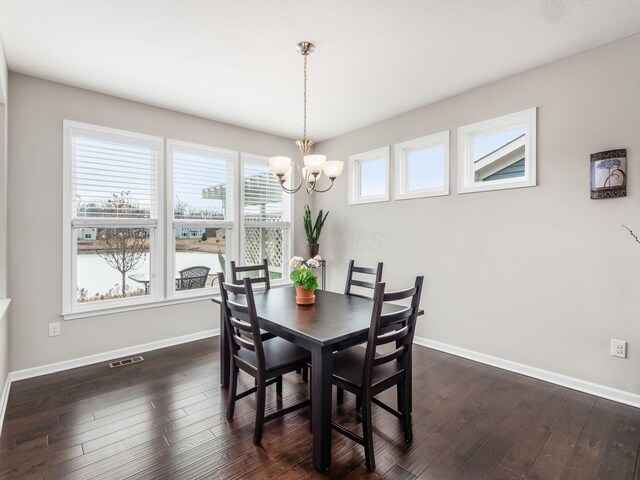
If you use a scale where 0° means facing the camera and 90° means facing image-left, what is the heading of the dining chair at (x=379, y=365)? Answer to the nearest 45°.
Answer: approximately 135°

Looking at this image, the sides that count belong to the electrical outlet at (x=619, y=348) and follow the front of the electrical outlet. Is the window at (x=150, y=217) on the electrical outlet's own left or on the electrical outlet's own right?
on the electrical outlet's own right

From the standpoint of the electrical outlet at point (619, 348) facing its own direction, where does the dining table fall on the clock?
The dining table is roughly at 1 o'clock from the electrical outlet.

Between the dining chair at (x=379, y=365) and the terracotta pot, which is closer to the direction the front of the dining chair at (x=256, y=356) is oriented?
the terracotta pot

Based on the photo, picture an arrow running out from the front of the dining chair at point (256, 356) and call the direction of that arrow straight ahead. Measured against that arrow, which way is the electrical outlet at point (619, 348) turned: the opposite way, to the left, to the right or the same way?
the opposite way

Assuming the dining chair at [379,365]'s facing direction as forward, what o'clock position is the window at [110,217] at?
The window is roughly at 11 o'clock from the dining chair.

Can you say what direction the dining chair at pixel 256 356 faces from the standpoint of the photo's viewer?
facing away from the viewer and to the right of the viewer
